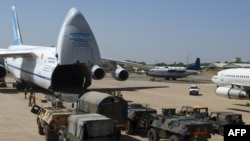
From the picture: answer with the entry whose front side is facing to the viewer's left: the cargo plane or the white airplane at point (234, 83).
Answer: the white airplane

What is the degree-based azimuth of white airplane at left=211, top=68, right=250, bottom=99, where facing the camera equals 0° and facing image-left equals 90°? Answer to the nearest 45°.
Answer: approximately 90°

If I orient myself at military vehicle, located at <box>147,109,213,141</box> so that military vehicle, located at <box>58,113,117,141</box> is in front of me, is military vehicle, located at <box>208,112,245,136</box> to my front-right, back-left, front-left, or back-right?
back-right

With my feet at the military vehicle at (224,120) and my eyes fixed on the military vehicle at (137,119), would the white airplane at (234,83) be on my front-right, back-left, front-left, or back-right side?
back-right

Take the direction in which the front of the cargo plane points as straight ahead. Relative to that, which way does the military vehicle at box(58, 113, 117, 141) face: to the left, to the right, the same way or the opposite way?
the opposite way

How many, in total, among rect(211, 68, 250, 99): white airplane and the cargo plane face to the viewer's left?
1

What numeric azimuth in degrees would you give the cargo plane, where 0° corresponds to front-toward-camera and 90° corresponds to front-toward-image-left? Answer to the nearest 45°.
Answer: approximately 315°

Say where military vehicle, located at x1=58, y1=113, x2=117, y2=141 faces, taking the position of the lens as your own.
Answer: facing away from the viewer and to the left of the viewer

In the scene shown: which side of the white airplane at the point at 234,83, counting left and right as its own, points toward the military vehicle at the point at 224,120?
left

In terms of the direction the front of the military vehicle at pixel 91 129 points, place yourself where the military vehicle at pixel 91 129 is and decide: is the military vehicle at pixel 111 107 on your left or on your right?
on your right

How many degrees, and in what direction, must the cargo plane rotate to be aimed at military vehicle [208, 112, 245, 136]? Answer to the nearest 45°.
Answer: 0° — it already faces it

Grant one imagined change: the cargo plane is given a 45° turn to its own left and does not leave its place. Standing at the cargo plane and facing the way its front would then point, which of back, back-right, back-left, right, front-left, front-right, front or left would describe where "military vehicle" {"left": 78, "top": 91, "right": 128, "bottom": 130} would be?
right
